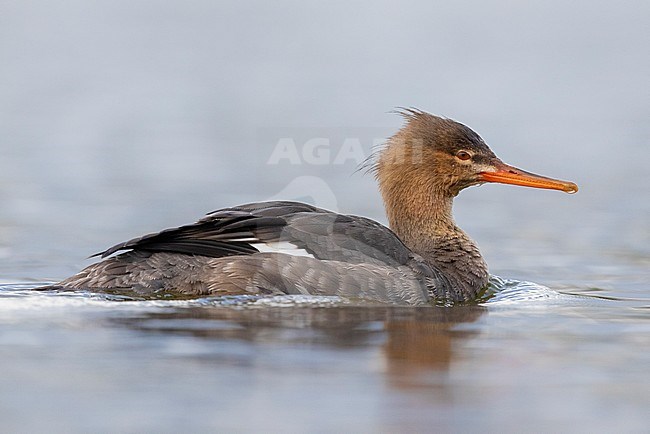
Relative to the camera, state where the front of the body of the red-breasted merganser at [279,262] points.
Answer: to the viewer's right
